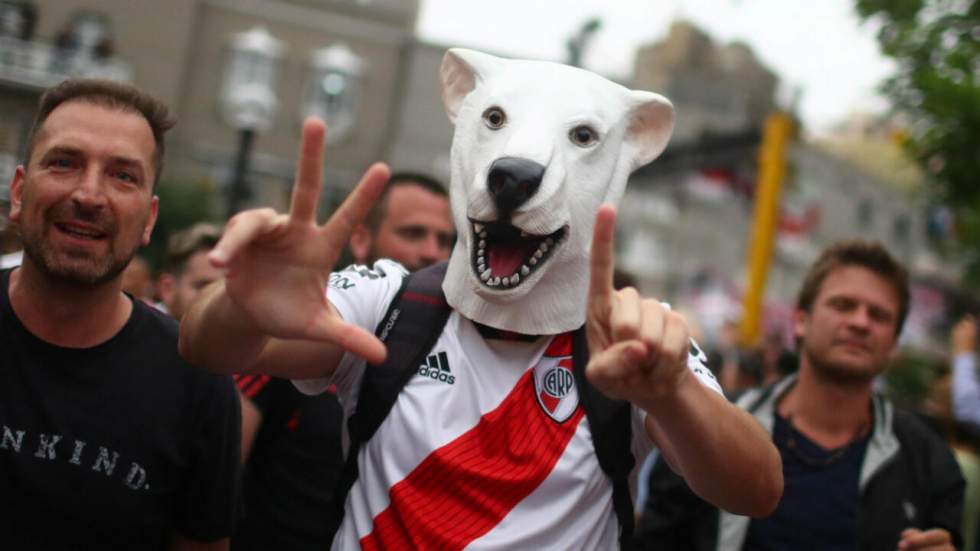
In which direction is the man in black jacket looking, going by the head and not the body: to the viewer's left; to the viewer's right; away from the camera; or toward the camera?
toward the camera

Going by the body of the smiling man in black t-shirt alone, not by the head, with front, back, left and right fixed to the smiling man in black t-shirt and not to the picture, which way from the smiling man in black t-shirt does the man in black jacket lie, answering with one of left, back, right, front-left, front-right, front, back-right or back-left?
left

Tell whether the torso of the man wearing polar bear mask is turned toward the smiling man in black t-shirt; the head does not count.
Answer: no

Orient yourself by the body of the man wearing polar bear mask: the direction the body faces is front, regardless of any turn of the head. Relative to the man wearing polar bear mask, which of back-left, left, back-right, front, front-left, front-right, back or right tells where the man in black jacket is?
back-left

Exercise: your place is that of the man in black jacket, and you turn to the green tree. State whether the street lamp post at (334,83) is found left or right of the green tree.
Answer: left

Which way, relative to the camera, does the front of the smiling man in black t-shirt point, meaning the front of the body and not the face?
toward the camera

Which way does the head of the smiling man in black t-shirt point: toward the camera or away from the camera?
toward the camera

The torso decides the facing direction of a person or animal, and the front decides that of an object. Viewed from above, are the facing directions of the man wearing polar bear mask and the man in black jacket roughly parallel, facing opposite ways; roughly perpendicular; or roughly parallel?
roughly parallel

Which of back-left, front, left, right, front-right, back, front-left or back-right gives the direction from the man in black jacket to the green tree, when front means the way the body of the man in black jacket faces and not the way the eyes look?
back

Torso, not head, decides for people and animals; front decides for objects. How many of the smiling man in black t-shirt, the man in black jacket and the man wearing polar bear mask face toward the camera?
3

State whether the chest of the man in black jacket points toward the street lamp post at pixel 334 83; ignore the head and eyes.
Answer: no

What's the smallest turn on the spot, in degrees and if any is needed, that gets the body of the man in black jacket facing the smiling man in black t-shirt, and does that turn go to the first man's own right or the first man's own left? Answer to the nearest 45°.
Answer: approximately 45° to the first man's own right

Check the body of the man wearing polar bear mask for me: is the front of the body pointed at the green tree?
no

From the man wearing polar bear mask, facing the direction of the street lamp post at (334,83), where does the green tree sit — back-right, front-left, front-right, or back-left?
front-right

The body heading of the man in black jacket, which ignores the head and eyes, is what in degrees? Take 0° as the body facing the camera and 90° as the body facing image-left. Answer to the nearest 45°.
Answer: approximately 0°

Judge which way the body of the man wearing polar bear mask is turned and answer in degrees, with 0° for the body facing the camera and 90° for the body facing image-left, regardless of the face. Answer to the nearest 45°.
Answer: approximately 0°
